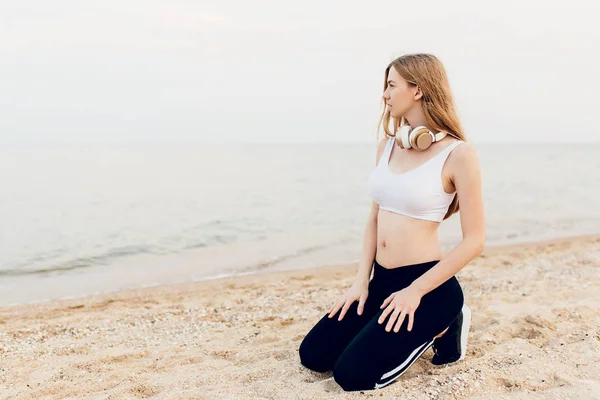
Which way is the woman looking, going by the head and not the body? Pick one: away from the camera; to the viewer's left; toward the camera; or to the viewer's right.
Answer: to the viewer's left

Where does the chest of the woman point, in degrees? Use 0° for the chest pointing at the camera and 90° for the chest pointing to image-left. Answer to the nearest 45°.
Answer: approximately 45°
